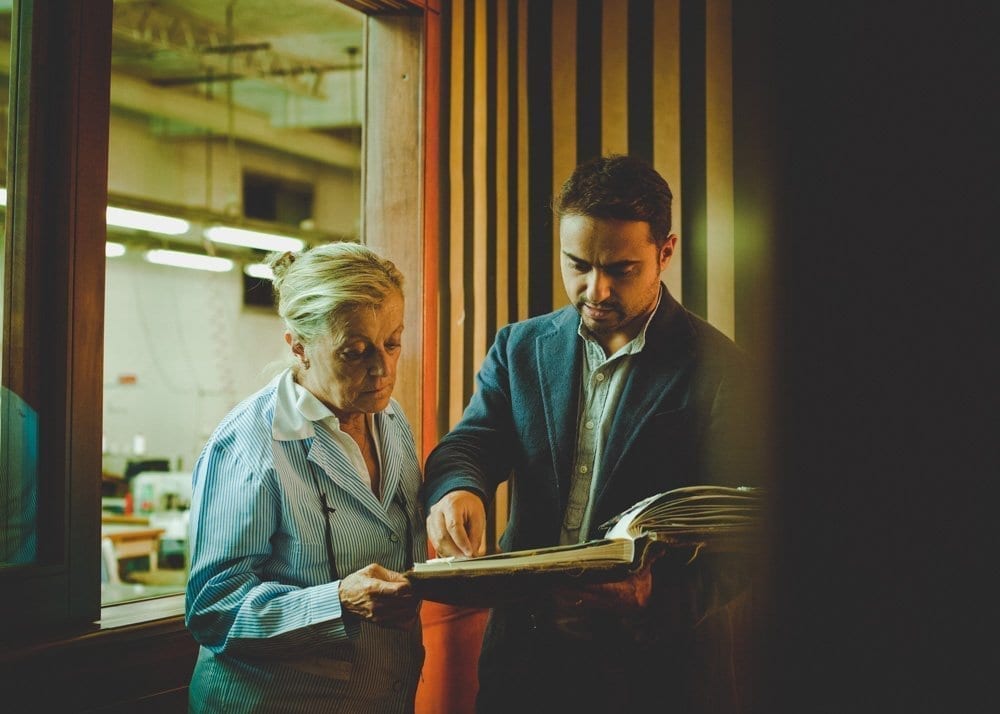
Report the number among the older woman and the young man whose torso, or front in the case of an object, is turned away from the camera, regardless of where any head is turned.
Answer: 0

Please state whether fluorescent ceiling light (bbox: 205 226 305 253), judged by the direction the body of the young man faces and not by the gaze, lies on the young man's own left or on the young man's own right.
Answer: on the young man's own right

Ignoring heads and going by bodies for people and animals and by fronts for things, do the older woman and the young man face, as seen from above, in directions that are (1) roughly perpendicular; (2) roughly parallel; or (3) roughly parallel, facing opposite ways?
roughly perpendicular

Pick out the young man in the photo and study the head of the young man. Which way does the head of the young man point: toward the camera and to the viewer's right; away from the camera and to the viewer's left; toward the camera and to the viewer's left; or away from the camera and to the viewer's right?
toward the camera and to the viewer's left

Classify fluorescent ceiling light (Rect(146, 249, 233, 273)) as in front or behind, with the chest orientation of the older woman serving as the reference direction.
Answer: behind

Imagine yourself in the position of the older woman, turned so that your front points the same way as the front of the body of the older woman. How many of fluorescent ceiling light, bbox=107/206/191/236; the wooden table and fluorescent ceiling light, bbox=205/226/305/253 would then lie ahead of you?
0

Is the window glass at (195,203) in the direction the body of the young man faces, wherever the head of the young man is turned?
no

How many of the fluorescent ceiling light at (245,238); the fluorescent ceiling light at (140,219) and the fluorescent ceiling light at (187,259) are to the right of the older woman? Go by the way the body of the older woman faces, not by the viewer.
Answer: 0

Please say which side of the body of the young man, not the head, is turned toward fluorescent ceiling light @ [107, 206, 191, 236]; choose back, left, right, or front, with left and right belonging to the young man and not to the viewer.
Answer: right

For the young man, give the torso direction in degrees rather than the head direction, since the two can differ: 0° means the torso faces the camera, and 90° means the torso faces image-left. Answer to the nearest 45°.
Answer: approximately 45°

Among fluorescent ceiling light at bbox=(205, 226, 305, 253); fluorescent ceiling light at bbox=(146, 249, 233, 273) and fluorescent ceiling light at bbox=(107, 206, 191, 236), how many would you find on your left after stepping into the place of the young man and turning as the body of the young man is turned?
0

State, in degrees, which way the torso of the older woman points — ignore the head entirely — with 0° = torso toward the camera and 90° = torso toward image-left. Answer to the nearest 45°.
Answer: approximately 315°

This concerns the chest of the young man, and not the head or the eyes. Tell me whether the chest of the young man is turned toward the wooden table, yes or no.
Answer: no

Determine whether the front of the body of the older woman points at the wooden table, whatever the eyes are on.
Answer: no

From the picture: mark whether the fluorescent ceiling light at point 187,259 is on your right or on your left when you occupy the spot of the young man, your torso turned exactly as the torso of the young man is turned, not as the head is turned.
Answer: on your right
